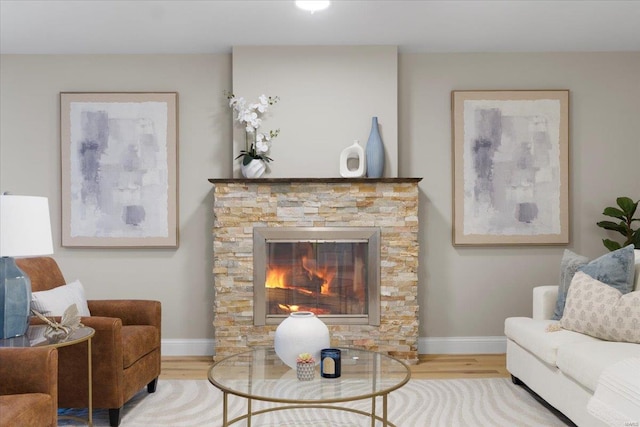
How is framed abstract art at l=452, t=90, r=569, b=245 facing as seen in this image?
toward the camera

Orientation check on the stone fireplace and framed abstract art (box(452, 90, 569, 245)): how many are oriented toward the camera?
2

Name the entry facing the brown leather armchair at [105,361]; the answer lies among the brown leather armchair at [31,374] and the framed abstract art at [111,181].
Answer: the framed abstract art

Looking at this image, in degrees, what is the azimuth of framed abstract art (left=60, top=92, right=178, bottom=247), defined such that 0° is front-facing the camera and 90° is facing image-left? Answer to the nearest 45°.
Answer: approximately 0°

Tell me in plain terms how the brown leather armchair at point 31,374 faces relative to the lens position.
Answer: facing the viewer and to the right of the viewer

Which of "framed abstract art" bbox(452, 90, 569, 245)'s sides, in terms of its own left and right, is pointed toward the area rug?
front

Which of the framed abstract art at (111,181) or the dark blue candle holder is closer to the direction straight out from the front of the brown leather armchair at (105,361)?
the dark blue candle holder

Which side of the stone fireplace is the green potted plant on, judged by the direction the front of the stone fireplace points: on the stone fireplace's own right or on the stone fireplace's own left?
on the stone fireplace's own left

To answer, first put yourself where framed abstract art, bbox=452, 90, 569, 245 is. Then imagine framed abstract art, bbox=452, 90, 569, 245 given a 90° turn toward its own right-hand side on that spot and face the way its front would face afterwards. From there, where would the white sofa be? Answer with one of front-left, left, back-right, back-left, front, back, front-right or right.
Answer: left

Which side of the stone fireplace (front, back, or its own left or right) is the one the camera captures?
front

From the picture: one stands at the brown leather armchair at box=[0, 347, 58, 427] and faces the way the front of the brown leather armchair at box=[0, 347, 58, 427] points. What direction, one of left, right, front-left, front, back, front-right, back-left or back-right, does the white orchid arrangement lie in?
left

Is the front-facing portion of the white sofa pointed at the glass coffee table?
yes

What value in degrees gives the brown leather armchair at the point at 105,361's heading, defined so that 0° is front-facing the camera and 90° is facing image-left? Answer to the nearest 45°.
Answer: approximately 315°

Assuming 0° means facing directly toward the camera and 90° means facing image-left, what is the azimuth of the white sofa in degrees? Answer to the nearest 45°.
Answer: approximately 45°

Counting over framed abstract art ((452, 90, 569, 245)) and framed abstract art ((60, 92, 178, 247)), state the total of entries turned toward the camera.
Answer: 2
